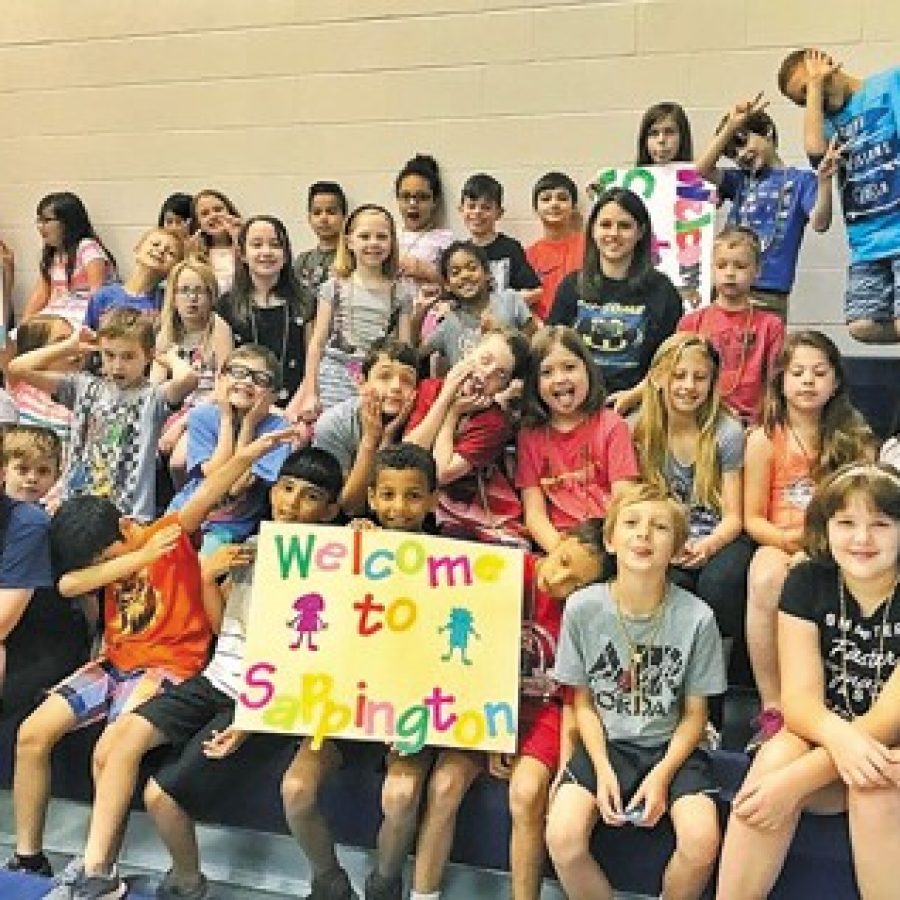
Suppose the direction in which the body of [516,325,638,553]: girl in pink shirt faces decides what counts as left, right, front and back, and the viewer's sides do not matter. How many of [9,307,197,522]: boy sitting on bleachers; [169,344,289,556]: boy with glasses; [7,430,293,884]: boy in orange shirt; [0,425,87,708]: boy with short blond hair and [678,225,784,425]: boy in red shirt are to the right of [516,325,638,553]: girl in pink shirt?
4

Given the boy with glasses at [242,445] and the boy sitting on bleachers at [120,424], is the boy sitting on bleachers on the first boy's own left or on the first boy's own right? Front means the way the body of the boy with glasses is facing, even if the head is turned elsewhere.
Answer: on the first boy's own right

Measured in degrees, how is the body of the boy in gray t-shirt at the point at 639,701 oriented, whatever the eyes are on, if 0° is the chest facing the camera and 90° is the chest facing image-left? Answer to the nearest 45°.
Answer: approximately 0°

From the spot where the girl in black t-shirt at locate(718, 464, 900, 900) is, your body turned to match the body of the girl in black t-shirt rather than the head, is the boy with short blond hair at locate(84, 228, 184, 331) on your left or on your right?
on your right

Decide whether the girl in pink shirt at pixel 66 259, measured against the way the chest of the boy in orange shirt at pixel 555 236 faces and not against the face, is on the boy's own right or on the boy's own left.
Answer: on the boy's own right

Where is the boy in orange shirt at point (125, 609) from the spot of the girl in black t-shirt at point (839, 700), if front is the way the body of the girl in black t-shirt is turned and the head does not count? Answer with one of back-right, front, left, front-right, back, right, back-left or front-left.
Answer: right

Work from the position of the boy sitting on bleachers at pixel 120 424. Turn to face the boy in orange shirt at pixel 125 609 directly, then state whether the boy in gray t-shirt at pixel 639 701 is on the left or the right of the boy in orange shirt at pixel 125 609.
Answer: left

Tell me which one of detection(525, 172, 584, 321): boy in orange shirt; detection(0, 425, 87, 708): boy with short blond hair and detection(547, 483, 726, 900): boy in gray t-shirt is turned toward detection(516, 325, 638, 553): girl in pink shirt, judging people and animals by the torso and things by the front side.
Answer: the boy in orange shirt
